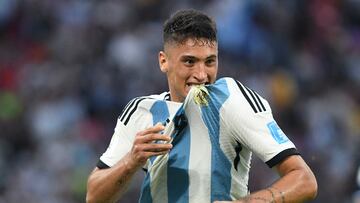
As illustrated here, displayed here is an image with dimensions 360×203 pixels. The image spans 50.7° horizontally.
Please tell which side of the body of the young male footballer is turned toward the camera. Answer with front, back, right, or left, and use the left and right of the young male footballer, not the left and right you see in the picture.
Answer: front
